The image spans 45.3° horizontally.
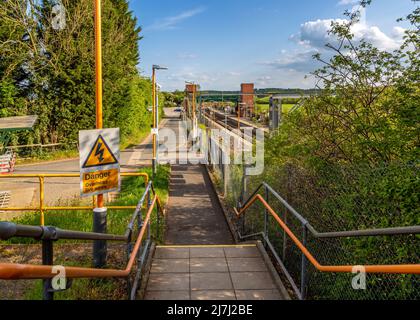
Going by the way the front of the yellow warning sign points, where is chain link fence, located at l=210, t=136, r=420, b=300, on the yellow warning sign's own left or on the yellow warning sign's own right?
on the yellow warning sign's own left

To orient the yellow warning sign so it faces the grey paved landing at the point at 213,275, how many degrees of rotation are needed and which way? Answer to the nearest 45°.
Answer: approximately 45° to its left

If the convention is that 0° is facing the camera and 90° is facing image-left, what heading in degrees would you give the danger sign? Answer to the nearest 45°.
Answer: approximately 0°
